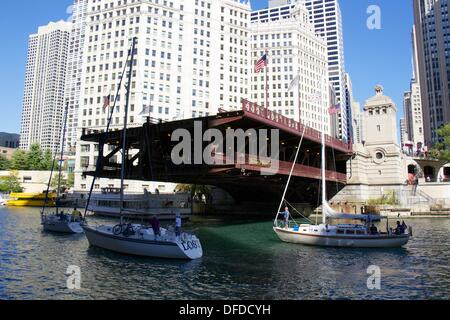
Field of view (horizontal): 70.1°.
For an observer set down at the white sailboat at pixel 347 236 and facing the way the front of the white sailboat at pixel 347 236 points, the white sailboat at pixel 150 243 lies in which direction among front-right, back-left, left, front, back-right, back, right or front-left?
front-left

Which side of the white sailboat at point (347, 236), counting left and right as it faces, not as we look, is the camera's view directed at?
left
